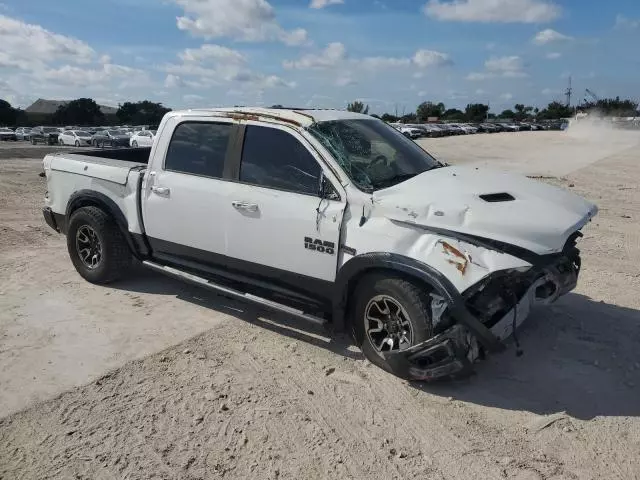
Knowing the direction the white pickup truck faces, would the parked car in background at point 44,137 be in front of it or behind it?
behind

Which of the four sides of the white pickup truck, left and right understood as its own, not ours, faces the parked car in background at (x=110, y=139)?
back

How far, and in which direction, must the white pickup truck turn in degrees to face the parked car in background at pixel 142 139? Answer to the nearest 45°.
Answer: approximately 135° to its left

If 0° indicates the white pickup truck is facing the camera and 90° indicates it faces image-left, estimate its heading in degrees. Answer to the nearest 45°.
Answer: approximately 315°

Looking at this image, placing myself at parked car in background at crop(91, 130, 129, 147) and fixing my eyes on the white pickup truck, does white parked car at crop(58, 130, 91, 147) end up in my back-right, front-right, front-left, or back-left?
back-right

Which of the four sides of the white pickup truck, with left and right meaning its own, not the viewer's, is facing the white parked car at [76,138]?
back

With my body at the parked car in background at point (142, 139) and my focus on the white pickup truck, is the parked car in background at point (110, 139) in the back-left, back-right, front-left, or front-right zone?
back-right
